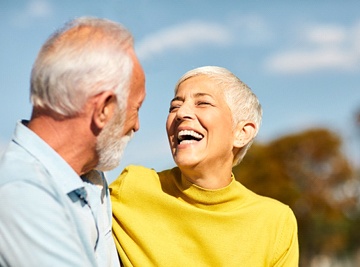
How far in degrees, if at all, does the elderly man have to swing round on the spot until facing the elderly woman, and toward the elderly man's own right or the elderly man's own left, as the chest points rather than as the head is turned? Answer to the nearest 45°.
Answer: approximately 45° to the elderly man's own left

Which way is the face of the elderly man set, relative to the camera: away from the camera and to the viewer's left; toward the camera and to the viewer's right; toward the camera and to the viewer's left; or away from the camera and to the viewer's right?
away from the camera and to the viewer's right

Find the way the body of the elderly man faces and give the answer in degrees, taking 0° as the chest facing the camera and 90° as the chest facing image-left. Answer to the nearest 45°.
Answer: approximately 270°
